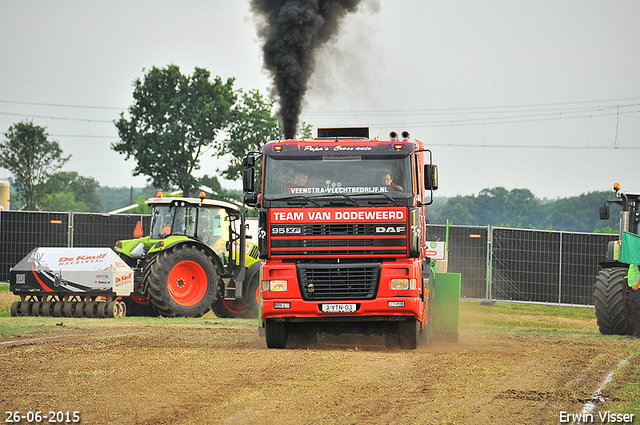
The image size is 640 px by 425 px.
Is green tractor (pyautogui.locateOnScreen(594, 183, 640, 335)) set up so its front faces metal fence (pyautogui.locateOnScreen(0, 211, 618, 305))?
no

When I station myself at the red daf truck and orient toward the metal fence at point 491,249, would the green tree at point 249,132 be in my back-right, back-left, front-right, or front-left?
front-left

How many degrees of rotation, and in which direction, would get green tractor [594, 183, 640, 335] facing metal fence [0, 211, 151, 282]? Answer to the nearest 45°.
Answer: approximately 90° to its right

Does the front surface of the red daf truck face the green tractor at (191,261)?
no

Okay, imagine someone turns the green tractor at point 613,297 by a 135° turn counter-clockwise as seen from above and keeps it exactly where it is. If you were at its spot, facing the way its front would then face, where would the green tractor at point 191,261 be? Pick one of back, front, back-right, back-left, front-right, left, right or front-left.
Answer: back-left

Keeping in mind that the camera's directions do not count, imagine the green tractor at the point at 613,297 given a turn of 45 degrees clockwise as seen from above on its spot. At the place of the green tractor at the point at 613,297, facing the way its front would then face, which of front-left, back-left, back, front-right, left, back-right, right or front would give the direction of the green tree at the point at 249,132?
right

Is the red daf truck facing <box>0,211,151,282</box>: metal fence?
no

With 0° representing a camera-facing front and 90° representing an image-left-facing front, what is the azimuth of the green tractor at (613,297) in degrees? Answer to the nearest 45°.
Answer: approximately 0°

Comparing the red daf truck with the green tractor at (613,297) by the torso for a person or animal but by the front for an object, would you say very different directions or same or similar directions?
same or similar directions

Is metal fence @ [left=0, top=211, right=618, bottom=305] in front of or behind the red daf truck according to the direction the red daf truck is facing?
behind

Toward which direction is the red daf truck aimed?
toward the camera
